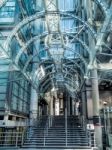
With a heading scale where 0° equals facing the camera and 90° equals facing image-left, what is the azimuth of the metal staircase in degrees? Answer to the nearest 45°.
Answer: approximately 0°

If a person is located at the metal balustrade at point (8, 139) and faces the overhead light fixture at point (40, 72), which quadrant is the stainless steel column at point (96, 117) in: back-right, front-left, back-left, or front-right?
front-right

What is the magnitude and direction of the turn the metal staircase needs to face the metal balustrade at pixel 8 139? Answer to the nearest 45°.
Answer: approximately 90° to its right

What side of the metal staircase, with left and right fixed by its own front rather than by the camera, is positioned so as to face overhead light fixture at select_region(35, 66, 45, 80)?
back

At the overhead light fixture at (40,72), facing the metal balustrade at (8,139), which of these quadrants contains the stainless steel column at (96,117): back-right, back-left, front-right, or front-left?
front-left
